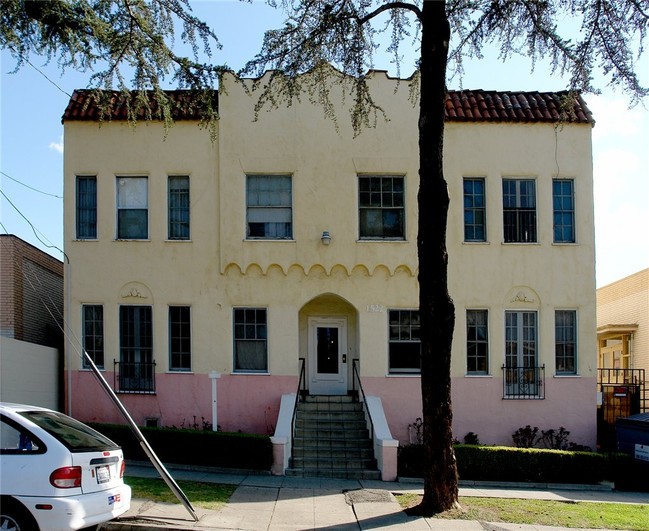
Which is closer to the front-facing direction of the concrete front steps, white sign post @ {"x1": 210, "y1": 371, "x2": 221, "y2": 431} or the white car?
the white car

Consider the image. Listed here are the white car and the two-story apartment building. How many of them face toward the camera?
1

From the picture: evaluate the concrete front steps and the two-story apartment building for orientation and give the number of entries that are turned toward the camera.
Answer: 2

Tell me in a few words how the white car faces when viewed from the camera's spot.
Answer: facing away from the viewer and to the left of the viewer

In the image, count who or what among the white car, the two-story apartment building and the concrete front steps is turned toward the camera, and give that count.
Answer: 2

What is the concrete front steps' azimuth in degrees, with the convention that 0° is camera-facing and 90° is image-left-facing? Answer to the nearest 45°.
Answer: approximately 0°
